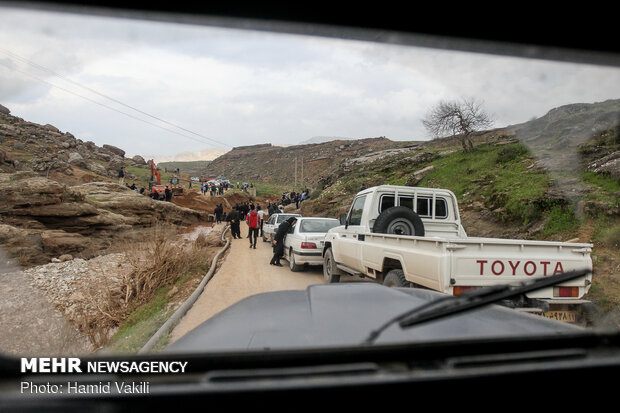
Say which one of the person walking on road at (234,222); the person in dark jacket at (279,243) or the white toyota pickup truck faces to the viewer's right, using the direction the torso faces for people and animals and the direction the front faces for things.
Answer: the person in dark jacket

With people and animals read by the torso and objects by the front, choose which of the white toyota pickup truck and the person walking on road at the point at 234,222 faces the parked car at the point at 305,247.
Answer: the white toyota pickup truck

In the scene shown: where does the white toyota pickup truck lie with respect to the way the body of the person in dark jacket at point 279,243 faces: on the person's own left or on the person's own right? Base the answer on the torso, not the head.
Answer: on the person's own right

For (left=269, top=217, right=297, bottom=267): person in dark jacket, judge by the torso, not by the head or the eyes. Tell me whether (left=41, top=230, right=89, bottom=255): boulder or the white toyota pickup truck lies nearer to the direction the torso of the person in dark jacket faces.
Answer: the white toyota pickup truck

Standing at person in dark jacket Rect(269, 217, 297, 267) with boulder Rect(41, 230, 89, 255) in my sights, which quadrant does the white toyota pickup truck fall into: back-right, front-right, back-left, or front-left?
back-left

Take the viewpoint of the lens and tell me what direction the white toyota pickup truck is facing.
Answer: facing away from the viewer and to the left of the viewer

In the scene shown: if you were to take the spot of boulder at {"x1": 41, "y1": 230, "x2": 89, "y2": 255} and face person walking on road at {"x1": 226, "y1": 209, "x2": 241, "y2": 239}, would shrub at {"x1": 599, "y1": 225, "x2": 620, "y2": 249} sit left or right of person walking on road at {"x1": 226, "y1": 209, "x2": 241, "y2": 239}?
right

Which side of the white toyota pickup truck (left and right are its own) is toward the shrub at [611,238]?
right

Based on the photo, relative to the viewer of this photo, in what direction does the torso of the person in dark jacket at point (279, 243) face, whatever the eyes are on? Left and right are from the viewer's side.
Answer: facing to the right of the viewer

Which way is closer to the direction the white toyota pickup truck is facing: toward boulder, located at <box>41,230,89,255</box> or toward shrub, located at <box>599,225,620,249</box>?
the boulder
